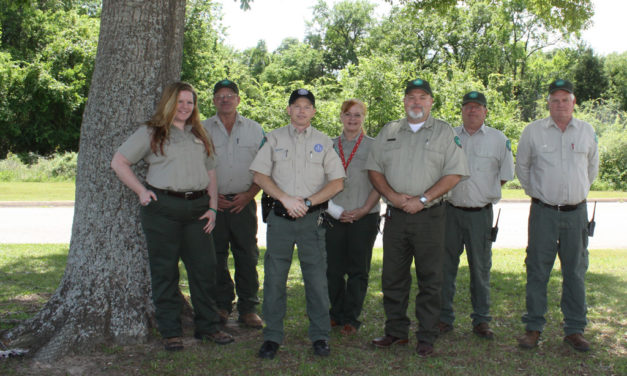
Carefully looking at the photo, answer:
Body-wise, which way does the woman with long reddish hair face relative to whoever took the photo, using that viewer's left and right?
facing the viewer and to the right of the viewer

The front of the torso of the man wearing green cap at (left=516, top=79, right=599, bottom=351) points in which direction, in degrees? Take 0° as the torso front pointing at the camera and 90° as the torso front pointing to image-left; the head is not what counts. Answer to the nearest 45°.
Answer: approximately 0°

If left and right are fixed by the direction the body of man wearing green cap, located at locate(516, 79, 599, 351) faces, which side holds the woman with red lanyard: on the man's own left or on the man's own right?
on the man's own right

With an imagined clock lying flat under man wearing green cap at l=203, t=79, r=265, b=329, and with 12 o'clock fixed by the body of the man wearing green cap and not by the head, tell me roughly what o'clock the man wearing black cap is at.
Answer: The man wearing black cap is roughly at 11 o'clock from the man wearing green cap.

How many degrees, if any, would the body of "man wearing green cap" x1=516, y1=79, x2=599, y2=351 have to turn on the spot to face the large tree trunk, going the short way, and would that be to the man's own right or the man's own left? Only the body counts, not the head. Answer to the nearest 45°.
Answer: approximately 45° to the man's own right

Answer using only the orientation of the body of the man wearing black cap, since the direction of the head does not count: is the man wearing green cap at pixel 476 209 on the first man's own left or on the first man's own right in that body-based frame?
on the first man's own left
